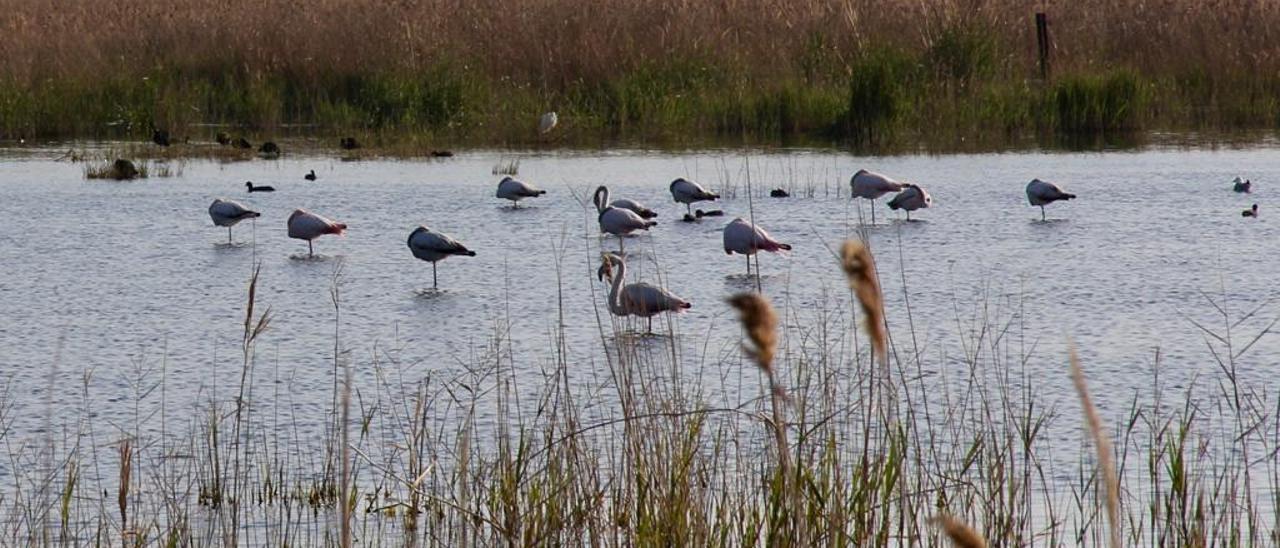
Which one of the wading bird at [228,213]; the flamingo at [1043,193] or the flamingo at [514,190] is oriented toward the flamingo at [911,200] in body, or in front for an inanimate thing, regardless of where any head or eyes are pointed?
the flamingo at [1043,193]

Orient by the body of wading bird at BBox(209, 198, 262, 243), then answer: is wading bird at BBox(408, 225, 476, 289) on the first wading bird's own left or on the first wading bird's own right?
on the first wading bird's own left

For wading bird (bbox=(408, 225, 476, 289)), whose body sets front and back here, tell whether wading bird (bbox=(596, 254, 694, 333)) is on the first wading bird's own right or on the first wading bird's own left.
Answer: on the first wading bird's own left

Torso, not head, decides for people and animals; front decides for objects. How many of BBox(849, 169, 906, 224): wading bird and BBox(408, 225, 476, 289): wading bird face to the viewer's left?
2

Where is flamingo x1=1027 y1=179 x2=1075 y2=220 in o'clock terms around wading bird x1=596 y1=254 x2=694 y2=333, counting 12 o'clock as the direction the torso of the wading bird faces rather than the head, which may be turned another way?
The flamingo is roughly at 4 o'clock from the wading bird.

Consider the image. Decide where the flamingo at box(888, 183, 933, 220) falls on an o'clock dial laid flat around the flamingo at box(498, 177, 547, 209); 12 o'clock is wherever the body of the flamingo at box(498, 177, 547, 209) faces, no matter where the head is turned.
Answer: the flamingo at box(888, 183, 933, 220) is roughly at 7 o'clock from the flamingo at box(498, 177, 547, 209).

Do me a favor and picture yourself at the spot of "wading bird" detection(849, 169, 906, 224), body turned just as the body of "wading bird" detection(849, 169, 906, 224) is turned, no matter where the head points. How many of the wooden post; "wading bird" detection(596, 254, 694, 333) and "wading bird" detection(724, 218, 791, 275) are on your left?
2

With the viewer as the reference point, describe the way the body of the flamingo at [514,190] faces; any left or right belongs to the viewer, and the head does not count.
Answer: facing to the left of the viewer

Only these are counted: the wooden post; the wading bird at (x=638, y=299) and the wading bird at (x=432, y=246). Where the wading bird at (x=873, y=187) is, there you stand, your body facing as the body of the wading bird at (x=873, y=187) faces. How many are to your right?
1

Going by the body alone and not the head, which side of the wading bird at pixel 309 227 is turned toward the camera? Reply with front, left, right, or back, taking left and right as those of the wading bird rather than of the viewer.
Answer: left

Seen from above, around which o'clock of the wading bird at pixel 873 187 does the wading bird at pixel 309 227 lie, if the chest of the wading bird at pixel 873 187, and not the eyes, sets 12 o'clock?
the wading bird at pixel 309 227 is roughly at 11 o'clock from the wading bird at pixel 873 187.

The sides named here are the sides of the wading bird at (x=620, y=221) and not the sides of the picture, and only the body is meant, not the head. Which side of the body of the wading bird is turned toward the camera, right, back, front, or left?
left

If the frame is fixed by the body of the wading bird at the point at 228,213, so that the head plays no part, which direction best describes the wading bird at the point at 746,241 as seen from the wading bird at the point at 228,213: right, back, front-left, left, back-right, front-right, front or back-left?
back-left

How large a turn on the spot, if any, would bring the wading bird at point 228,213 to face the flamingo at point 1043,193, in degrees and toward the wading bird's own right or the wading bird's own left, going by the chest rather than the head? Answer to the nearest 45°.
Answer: approximately 180°
